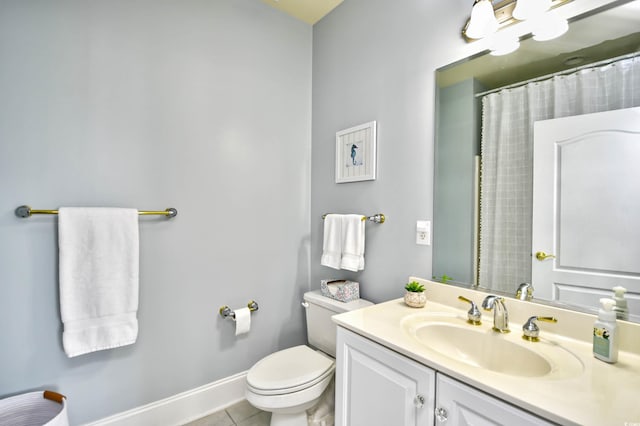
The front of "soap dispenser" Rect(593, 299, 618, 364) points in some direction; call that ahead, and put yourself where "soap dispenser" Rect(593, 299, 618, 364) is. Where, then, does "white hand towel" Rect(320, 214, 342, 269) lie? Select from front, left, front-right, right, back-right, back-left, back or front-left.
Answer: front-right

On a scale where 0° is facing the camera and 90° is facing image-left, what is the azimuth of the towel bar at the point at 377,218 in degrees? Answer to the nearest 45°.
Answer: approximately 45°

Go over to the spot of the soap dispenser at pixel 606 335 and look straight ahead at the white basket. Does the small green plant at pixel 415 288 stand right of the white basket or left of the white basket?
right

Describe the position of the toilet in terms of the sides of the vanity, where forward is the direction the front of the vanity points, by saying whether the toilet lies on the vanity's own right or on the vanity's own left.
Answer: on the vanity's own right
